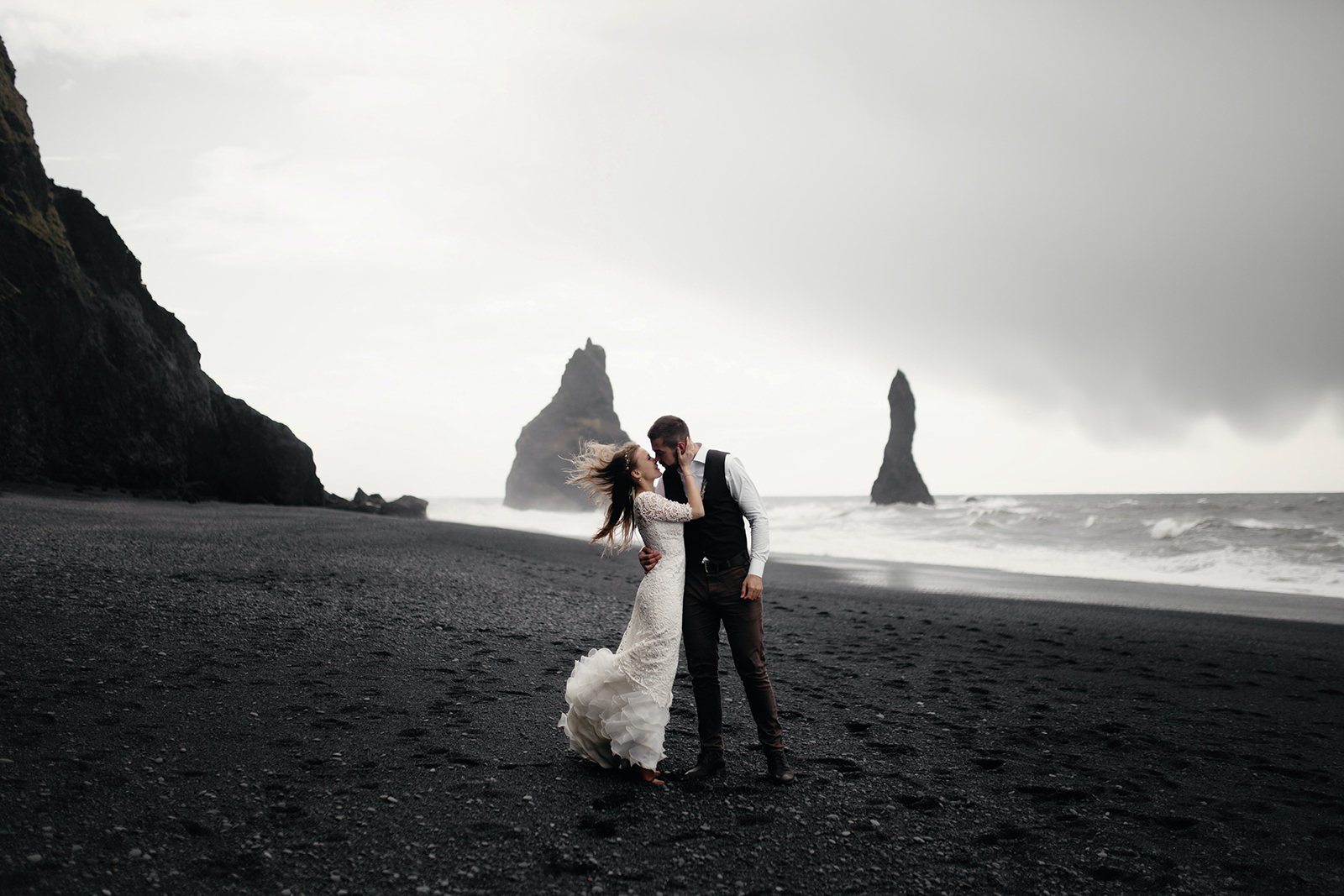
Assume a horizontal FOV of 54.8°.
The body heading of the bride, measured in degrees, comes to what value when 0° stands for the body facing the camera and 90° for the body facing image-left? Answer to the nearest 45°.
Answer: approximately 270°

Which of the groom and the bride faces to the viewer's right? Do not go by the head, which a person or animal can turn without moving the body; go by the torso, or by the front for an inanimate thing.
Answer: the bride

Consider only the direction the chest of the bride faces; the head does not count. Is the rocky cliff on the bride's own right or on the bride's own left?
on the bride's own left

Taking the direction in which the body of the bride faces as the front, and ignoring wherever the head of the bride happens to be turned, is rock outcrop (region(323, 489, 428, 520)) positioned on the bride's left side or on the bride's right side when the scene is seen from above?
on the bride's left side

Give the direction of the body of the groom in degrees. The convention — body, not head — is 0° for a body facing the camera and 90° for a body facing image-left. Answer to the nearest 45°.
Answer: approximately 45°

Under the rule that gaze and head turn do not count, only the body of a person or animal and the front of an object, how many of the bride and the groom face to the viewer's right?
1

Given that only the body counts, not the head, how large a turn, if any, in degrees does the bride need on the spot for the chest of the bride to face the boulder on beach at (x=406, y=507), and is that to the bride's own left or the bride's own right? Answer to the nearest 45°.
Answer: approximately 90° to the bride's own left

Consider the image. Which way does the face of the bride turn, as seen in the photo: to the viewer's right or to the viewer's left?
to the viewer's right
